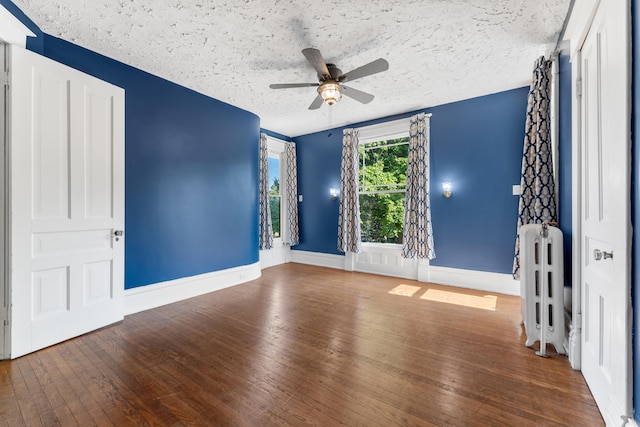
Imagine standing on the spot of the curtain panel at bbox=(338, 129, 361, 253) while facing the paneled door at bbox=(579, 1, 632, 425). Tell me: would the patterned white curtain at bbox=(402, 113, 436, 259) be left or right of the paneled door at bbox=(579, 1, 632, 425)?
left

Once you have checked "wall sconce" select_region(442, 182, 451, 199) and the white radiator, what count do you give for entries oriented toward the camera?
1

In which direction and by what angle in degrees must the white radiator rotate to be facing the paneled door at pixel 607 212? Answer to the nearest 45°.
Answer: approximately 90° to its left

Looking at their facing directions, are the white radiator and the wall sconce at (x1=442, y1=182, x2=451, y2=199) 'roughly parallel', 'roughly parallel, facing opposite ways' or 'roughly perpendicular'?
roughly perpendicular

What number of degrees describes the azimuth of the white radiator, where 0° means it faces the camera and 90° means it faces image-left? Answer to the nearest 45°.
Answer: approximately 90°

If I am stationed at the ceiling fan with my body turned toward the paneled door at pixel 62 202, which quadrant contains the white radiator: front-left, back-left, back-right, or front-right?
back-left

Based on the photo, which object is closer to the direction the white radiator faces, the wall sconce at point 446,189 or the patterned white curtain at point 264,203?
the patterned white curtain

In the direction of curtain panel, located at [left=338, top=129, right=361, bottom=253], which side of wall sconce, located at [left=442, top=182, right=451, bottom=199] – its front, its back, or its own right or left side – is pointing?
right

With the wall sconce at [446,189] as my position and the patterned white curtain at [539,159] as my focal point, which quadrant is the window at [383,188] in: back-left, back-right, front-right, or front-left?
back-right
